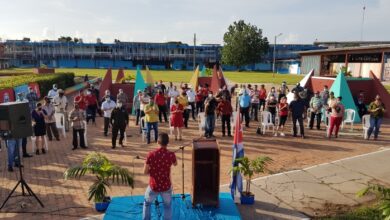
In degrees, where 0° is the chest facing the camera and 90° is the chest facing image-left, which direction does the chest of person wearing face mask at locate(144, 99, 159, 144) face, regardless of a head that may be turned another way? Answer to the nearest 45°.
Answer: approximately 0°

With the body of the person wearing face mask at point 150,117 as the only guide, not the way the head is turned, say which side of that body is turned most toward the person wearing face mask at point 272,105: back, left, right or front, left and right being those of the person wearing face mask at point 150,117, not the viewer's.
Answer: left

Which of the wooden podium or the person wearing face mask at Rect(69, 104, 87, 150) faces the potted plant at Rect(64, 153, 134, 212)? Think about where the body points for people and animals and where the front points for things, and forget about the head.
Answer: the person wearing face mask

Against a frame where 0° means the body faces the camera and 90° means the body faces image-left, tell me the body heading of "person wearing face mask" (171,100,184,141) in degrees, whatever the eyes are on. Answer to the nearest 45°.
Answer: approximately 0°

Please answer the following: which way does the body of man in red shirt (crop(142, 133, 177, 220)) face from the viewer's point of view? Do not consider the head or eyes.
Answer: away from the camera
